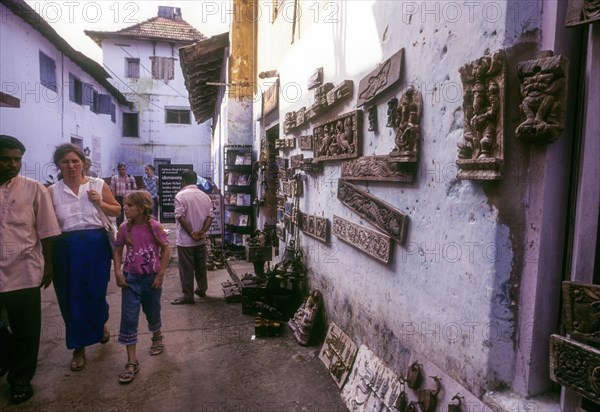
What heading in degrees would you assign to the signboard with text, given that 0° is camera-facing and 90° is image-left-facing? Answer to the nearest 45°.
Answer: approximately 0°

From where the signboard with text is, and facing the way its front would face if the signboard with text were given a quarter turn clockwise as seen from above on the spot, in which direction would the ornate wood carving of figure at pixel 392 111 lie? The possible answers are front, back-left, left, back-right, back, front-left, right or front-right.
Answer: left

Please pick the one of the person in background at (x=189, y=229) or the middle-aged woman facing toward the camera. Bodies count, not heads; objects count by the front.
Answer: the middle-aged woman

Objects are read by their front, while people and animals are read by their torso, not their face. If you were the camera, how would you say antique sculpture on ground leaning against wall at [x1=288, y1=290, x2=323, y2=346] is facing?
facing the viewer and to the left of the viewer

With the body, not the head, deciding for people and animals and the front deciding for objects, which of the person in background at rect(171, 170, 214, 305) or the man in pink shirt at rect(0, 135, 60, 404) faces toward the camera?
the man in pink shirt

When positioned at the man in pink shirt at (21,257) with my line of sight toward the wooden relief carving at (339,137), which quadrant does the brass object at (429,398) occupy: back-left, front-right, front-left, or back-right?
front-right

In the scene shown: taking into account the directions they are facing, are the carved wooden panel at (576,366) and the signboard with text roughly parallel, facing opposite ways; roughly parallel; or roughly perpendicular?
roughly perpendicular

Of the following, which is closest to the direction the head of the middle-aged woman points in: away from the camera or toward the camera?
toward the camera

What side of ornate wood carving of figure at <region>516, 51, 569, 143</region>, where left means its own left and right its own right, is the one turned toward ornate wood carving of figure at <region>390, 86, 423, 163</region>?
right

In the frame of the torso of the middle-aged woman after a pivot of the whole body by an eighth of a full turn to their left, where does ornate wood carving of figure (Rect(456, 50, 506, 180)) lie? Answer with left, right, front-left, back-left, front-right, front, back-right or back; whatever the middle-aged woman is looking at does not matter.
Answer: front

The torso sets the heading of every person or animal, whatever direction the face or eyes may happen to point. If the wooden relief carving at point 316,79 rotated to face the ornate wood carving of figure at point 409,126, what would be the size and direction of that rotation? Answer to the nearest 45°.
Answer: approximately 45° to its left

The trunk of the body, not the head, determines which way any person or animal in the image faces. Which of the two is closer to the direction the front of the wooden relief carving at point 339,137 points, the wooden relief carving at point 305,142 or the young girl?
the young girl

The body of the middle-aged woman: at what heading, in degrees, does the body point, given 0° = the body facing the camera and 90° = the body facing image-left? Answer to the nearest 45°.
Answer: approximately 0°

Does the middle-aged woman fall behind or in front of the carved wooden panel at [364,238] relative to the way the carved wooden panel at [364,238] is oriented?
in front

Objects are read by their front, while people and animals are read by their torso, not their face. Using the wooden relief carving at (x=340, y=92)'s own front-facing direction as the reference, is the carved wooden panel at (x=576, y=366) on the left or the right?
on its left

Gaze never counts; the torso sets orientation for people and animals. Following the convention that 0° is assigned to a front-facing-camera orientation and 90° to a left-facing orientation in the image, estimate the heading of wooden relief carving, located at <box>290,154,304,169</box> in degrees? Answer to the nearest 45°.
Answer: approximately 45°
